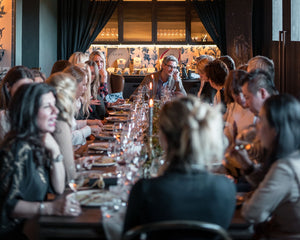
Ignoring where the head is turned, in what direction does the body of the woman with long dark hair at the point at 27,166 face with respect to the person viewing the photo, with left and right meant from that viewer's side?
facing to the right of the viewer

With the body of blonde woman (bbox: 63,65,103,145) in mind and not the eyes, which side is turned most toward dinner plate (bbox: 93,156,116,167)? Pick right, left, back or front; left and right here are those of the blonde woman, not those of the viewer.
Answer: right

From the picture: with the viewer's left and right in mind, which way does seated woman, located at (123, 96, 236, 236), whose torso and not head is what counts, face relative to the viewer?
facing away from the viewer

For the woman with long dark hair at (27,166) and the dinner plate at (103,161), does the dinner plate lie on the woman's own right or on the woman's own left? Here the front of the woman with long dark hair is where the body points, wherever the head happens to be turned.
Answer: on the woman's own left

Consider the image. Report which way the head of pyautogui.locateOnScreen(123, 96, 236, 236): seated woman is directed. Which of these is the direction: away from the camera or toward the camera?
away from the camera

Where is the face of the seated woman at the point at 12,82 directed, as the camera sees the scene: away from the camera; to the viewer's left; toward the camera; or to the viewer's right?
to the viewer's right

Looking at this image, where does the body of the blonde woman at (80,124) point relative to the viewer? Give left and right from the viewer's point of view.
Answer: facing to the right of the viewer

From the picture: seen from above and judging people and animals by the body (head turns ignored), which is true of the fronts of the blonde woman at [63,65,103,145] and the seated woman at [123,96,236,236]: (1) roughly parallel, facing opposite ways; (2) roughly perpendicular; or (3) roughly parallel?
roughly perpendicular

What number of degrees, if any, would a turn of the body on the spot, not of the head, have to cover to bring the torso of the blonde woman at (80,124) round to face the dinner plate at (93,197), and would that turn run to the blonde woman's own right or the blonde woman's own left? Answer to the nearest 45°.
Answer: approximately 90° to the blonde woman's own right
